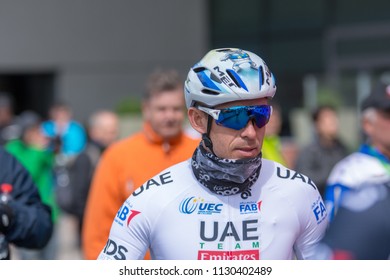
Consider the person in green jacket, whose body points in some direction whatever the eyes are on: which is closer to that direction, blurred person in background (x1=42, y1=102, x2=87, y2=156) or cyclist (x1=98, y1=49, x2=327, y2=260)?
the cyclist

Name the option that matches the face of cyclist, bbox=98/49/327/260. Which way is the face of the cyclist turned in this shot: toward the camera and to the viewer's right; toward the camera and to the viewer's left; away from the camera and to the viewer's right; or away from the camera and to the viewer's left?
toward the camera and to the viewer's right

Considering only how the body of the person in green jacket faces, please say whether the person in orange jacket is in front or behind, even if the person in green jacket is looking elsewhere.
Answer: in front

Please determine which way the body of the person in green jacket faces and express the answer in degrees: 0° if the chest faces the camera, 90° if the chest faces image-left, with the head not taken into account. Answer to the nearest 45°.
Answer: approximately 315°

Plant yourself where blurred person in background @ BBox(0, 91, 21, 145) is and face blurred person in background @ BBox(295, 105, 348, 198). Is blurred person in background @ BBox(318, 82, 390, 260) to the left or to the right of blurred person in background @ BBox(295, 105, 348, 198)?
right
